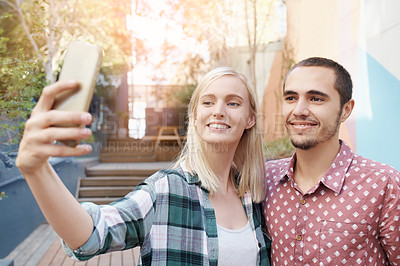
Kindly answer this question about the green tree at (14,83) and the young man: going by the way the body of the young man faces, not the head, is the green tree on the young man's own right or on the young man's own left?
on the young man's own right

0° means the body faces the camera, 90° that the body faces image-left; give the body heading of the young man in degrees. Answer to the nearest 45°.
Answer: approximately 45°

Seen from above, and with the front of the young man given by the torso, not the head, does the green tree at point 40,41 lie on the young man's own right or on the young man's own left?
on the young man's own right

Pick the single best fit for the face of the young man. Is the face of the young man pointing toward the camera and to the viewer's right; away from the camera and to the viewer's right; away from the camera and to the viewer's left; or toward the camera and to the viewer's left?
toward the camera and to the viewer's left

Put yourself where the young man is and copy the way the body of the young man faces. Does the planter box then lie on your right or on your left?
on your right

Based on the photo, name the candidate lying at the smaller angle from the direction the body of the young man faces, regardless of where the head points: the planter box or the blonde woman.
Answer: the blonde woman

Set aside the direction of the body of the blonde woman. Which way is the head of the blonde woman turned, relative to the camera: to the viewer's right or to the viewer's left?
to the viewer's left
